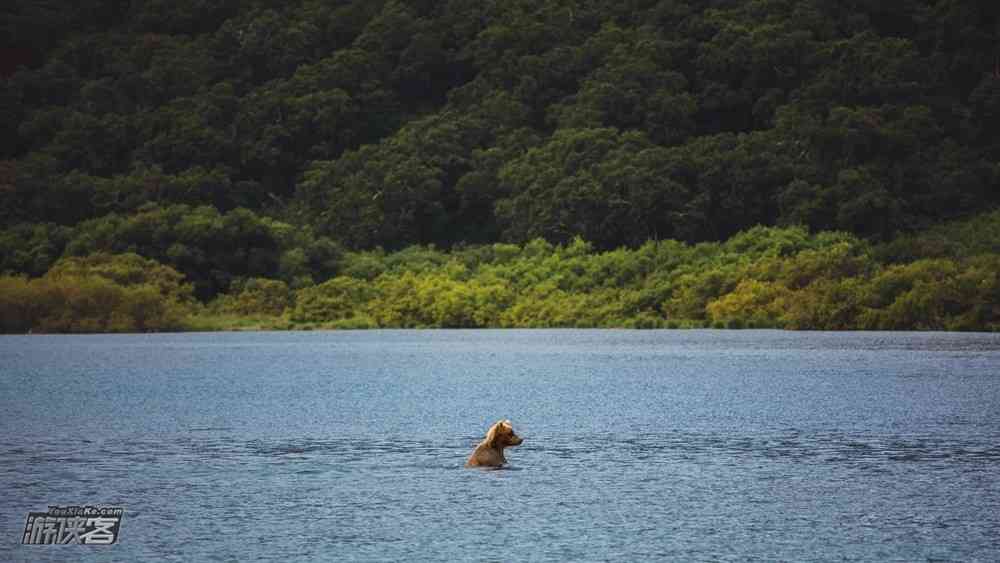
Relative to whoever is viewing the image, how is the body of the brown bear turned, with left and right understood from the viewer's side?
facing to the right of the viewer
